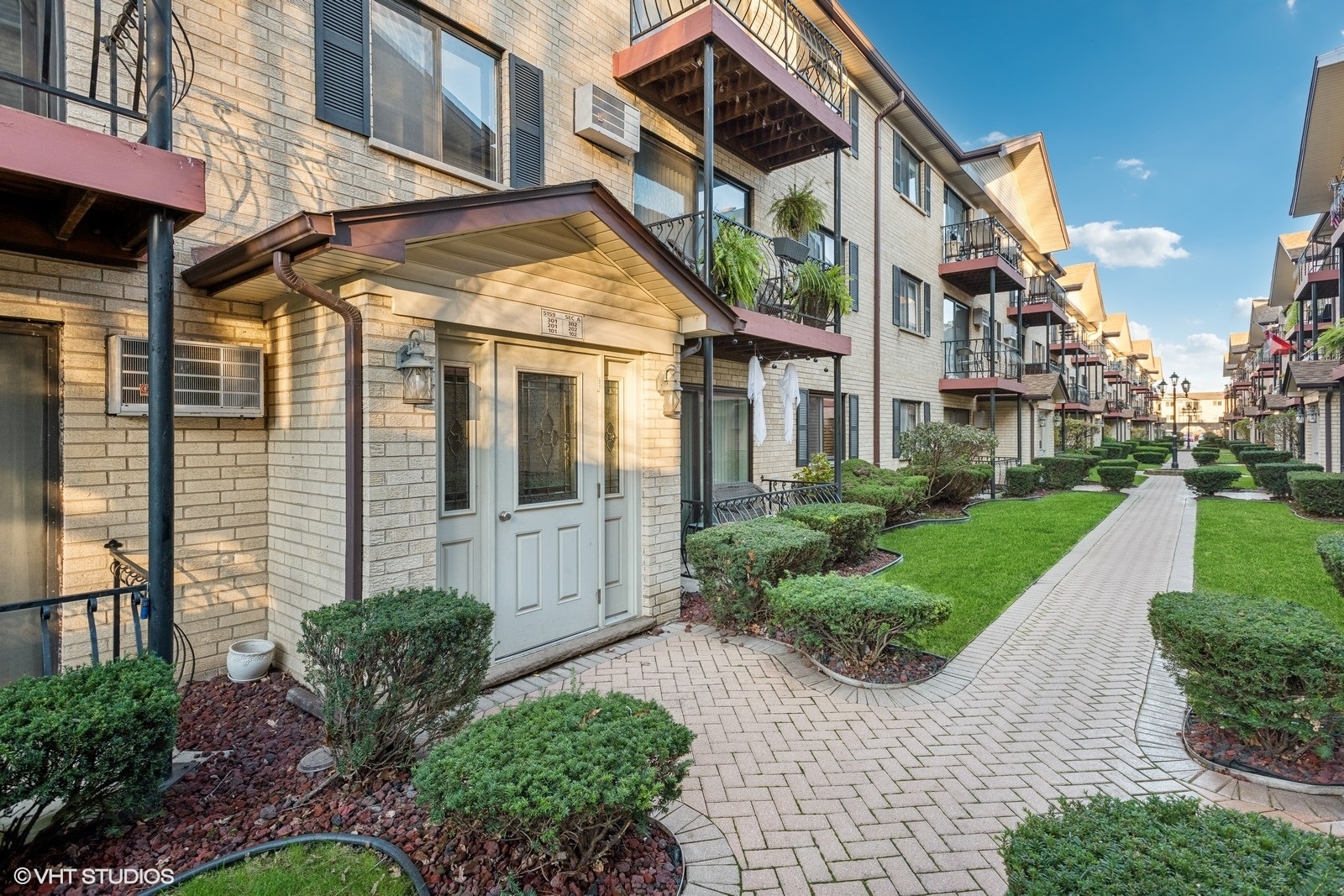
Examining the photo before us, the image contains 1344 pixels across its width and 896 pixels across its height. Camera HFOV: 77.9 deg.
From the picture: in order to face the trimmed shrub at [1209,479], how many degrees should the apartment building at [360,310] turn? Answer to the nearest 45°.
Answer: approximately 90° to its left

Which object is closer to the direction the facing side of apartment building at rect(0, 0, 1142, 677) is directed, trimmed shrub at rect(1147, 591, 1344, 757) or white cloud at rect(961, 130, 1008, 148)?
the trimmed shrub

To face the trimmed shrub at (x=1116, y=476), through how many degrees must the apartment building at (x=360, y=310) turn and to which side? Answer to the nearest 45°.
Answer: approximately 90° to its left

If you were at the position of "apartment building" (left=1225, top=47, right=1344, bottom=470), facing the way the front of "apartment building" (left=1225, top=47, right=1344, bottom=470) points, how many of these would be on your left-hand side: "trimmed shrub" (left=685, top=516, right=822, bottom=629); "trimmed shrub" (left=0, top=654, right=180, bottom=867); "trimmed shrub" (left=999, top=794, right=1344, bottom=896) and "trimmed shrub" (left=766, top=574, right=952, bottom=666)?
4

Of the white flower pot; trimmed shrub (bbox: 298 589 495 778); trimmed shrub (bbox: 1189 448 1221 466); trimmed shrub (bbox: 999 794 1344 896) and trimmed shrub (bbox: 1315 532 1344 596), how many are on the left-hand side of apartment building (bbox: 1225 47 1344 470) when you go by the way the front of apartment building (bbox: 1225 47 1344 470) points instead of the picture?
4

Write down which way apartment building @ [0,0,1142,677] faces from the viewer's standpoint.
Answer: facing the viewer and to the right of the viewer

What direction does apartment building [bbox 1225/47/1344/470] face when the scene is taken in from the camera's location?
facing to the left of the viewer

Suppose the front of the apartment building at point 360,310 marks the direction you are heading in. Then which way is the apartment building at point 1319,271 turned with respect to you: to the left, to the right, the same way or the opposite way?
the opposite way

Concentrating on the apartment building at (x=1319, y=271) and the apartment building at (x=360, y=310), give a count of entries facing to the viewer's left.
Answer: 1

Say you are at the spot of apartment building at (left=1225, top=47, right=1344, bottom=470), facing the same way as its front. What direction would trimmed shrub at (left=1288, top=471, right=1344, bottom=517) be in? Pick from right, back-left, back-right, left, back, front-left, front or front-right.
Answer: left
